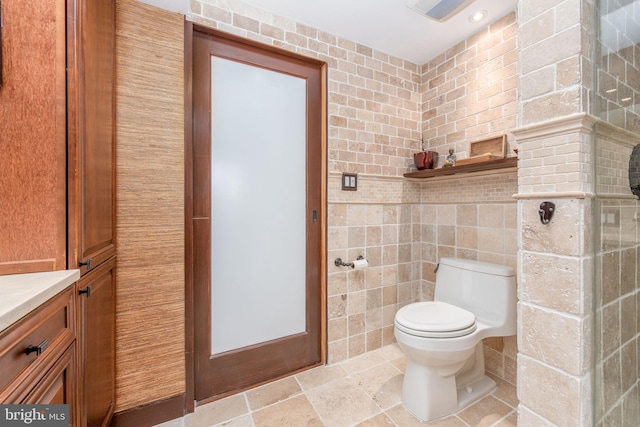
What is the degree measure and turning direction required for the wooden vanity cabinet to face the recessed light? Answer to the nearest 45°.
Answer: approximately 45° to its left

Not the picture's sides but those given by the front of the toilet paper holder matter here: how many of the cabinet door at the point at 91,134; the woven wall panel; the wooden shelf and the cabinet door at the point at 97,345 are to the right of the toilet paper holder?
3

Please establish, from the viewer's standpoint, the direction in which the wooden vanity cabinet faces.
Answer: facing the viewer and to the right of the viewer

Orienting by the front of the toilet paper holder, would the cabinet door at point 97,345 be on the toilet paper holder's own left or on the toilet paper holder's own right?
on the toilet paper holder's own right

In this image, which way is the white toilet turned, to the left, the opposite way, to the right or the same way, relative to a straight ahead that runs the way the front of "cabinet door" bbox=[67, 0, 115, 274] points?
the opposite way

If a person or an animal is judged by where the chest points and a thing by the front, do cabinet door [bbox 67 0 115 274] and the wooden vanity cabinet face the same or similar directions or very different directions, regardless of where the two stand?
same or similar directions
